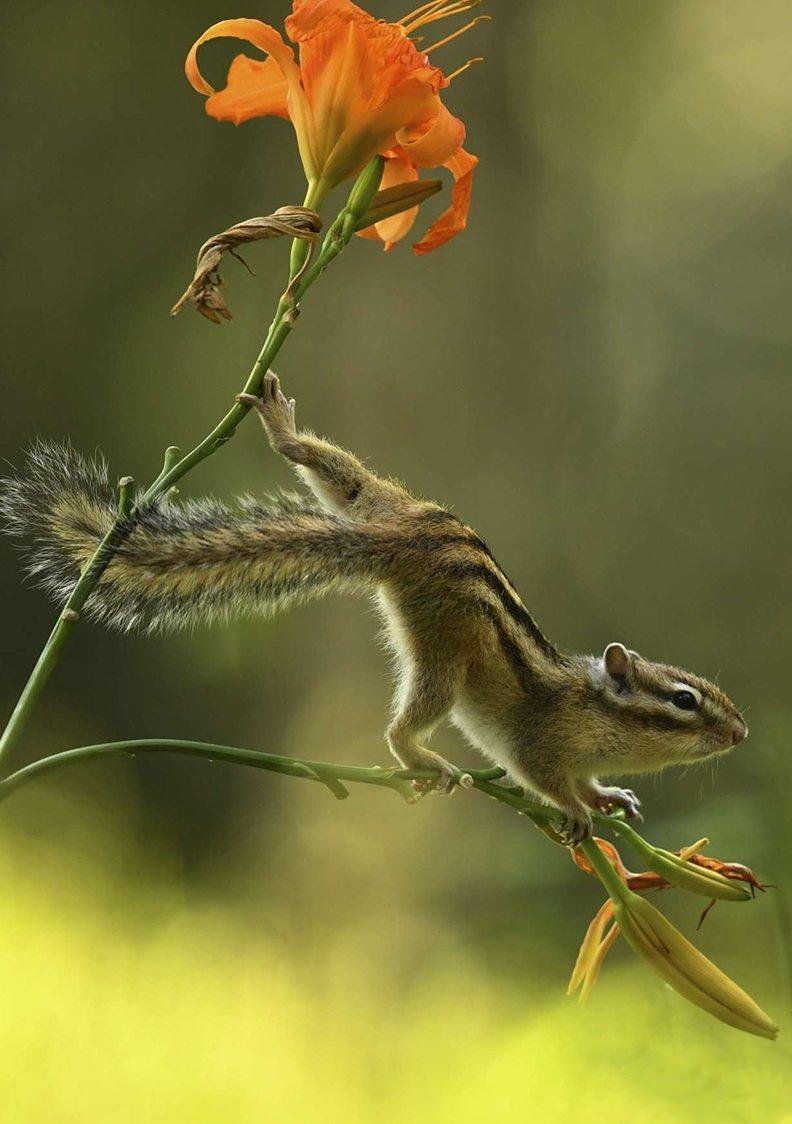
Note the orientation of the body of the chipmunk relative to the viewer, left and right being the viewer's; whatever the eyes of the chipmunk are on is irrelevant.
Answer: facing to the right of the viewer
